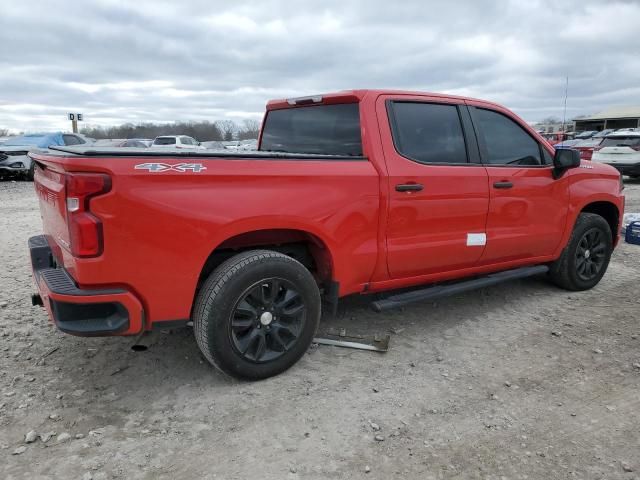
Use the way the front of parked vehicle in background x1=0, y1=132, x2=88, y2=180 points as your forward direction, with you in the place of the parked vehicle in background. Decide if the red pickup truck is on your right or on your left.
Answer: on your left

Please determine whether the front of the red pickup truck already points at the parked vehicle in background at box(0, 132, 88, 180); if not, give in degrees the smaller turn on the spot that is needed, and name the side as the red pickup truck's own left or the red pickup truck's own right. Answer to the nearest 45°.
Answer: approximately 90° to the red pickup truck's own left

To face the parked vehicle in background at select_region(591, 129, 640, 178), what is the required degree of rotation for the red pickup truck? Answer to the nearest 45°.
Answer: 0° — it already faces it

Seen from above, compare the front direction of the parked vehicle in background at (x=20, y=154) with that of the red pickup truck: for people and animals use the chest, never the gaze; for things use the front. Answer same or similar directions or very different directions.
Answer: very different directions

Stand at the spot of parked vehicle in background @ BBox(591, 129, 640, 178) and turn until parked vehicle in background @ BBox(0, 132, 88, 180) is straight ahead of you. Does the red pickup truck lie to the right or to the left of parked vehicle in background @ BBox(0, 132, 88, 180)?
left

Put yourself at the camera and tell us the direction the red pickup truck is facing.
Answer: facing away from the viewer and to the right of the viewer
